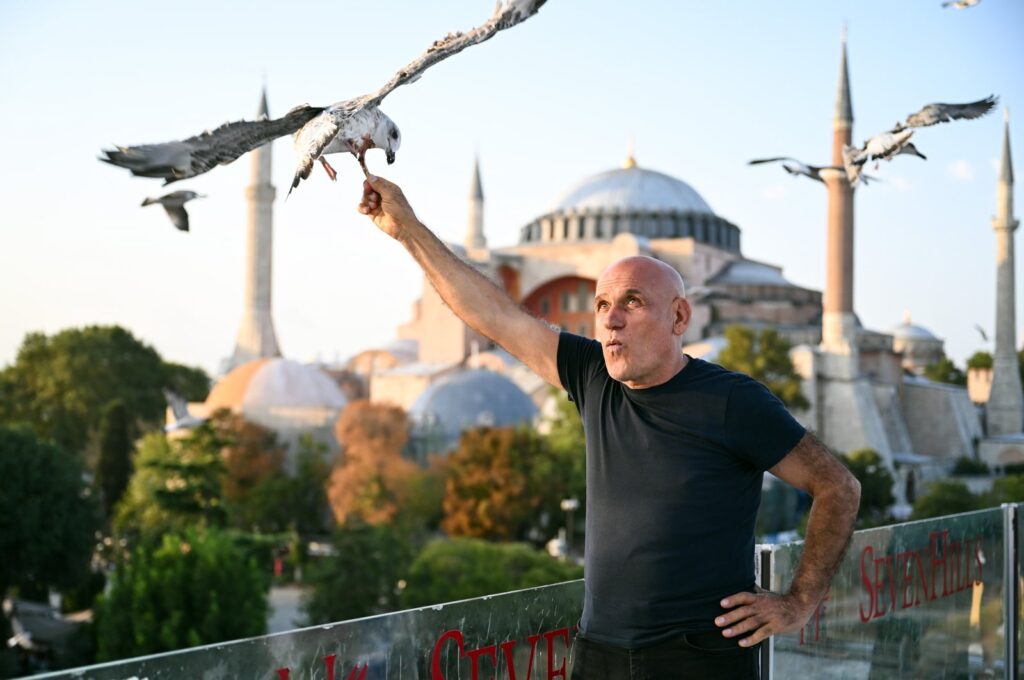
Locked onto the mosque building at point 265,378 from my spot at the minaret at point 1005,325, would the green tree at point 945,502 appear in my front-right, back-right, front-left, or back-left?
front-left

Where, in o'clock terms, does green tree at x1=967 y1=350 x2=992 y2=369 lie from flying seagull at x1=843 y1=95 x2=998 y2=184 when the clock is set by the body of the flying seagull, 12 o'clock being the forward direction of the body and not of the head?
The green tree is roughly at 9 o'clock from the flying seagull.

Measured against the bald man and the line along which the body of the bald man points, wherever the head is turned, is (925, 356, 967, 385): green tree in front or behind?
behind

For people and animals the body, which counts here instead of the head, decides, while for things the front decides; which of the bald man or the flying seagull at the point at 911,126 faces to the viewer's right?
the flying seagull

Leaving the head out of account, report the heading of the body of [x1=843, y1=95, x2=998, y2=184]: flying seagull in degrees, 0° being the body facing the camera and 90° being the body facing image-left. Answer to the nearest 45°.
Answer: approximately 270°

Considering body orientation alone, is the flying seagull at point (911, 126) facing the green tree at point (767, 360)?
no

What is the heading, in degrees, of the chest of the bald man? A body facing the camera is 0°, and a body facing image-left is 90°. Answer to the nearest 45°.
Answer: approximately 45°

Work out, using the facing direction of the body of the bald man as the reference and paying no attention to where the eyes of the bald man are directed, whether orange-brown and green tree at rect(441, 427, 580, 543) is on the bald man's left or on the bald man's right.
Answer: on the bald man's right

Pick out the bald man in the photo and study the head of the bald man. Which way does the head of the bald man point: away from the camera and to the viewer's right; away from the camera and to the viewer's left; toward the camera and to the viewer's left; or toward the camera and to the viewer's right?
toward the camera and to the viewer's left

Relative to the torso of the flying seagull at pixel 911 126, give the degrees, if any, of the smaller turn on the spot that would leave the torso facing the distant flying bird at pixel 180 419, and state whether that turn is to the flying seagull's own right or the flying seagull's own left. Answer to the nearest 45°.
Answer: approximately 135° to the flying seagull's own left

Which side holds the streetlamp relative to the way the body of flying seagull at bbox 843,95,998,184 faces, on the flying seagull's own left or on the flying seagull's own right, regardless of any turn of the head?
on the flying seagull's own left

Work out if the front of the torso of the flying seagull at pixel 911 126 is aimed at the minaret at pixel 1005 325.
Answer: no

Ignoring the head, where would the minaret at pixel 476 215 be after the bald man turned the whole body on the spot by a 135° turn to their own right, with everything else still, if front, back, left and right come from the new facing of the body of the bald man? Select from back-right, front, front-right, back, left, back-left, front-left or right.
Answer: front

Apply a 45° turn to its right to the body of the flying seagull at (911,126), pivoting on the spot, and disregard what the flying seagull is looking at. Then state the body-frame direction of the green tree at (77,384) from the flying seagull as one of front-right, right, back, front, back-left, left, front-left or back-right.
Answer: back
